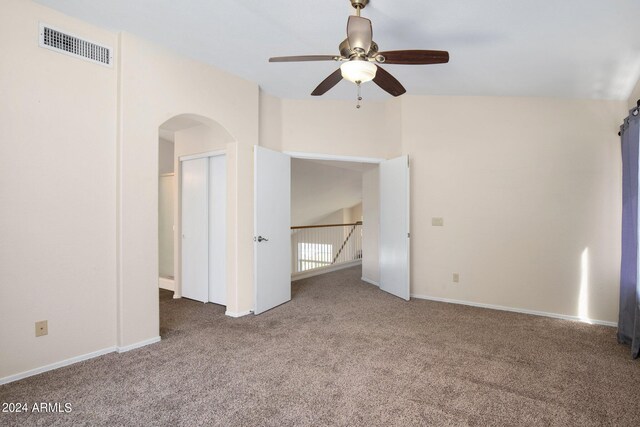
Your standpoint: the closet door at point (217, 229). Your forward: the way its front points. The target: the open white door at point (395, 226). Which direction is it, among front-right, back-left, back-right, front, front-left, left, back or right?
back-left

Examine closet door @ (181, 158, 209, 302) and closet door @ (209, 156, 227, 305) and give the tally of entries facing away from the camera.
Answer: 0

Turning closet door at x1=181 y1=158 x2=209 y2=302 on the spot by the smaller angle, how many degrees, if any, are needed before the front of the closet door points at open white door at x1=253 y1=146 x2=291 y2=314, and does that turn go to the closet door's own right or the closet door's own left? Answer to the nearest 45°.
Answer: approximately 90° to the closet door's own left

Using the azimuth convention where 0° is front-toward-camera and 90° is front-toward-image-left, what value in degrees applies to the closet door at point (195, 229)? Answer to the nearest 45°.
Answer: approximately 45°

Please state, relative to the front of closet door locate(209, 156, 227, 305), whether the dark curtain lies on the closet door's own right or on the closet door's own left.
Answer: on the closet door's own left

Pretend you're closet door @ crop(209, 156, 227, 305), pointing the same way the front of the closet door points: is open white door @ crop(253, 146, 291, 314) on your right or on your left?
on your left

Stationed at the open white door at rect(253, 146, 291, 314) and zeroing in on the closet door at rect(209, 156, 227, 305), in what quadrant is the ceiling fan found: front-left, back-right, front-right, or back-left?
back-left

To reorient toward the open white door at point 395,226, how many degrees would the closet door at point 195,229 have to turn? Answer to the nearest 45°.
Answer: approximately 135° to its left

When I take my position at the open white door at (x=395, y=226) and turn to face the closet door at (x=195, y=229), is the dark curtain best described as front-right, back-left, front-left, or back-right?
back-left
